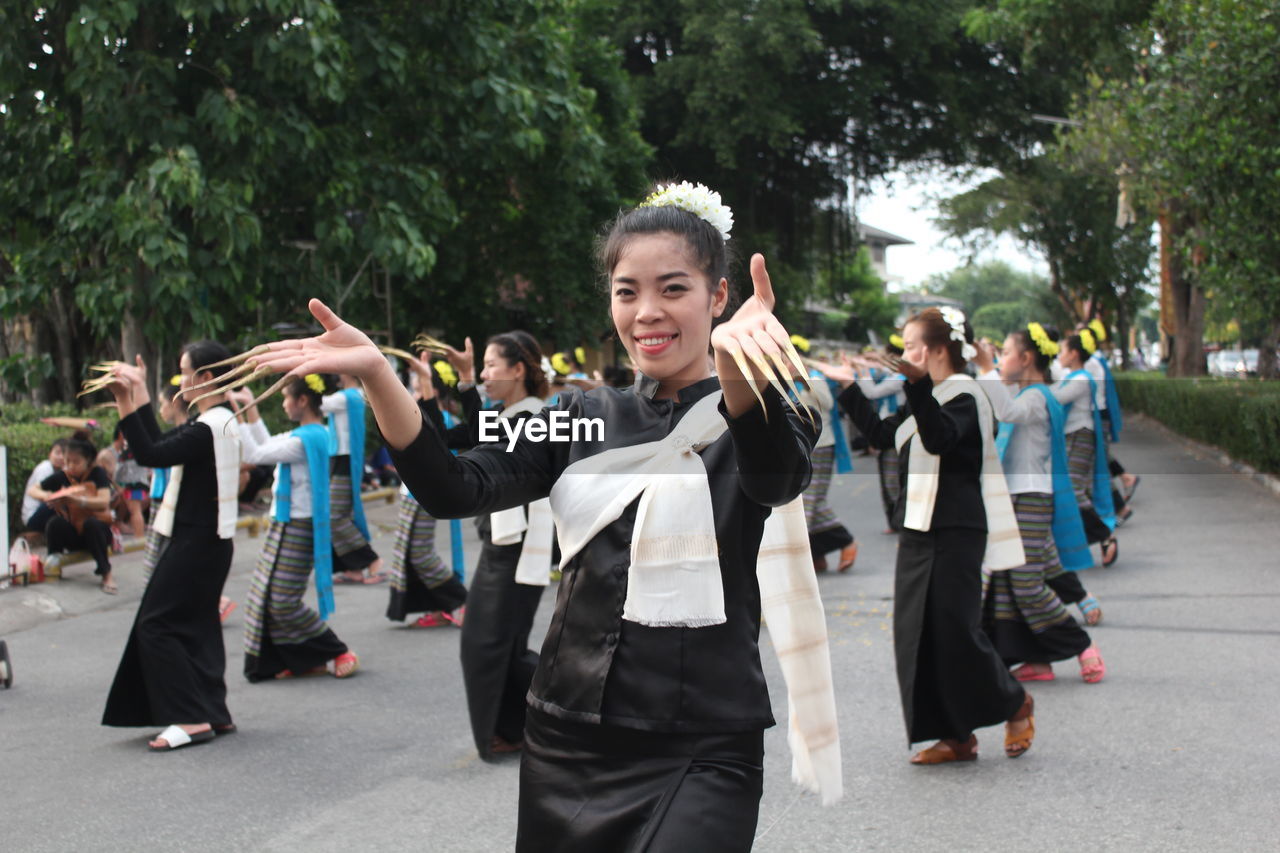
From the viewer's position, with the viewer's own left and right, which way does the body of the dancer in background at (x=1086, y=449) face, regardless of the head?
facing to the left of the viewer

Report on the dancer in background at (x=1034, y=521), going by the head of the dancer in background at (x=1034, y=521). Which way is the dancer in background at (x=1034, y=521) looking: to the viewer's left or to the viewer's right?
to the viewer's left

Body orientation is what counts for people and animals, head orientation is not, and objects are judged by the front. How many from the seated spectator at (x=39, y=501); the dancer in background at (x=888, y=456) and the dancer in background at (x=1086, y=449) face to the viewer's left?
2

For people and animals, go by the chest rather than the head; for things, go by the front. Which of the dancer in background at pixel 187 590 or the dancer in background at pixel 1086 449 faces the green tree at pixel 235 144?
the dancer in background at pixel 1086 449

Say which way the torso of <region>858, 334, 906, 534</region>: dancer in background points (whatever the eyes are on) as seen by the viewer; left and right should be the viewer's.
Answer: facing to the left of the viewer

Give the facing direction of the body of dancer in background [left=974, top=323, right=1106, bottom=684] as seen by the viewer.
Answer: to the viewer's left
